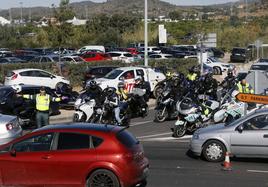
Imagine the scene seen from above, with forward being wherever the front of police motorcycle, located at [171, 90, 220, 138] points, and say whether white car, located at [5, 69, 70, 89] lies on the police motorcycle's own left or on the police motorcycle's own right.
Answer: on the police motorcycle's own right

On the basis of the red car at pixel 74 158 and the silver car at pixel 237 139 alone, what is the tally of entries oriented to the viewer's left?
2

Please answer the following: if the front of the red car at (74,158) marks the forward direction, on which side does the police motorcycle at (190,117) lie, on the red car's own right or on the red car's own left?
on the red car's own right

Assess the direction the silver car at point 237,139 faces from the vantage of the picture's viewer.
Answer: facing to the left of the viewer

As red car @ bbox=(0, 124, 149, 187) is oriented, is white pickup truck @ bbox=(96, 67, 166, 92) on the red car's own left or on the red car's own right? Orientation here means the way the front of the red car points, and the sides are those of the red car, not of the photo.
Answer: on the red car's own right

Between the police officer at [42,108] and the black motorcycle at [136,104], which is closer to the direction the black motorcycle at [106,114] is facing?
the police officer

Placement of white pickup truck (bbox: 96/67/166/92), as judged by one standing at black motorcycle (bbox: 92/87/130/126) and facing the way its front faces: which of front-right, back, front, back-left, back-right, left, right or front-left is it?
back-right

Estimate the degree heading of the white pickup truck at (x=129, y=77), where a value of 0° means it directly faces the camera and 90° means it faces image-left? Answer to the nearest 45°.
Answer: approximately 45°

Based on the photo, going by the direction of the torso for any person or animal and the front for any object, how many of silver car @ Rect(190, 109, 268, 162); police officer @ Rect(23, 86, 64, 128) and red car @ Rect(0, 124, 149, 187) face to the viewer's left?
2

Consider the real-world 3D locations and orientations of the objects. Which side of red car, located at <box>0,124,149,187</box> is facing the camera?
left

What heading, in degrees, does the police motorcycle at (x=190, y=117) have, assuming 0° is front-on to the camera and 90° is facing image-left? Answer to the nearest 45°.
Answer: approximately 45°

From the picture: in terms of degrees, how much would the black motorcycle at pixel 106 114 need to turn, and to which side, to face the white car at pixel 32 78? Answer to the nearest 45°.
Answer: approximately 135° to its right

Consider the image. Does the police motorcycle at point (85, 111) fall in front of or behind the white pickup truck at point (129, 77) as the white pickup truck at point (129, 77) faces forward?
in front
